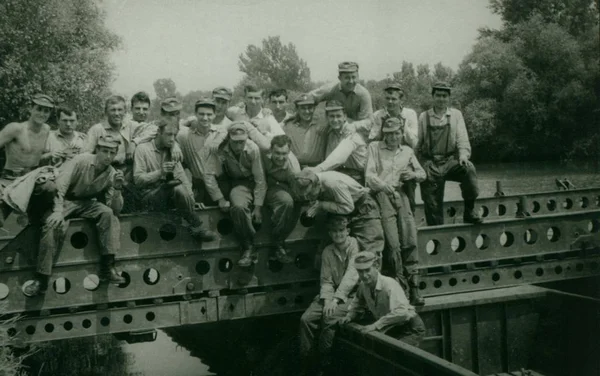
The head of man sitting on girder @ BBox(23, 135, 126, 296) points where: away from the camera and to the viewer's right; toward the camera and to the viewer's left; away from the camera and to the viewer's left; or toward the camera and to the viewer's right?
toward the camera and to the viewer's right

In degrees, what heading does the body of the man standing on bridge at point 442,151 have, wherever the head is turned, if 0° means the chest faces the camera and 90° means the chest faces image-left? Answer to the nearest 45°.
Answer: approximately 0°

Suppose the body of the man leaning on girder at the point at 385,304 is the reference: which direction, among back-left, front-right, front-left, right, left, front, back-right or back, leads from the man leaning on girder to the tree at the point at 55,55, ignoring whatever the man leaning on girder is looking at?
right

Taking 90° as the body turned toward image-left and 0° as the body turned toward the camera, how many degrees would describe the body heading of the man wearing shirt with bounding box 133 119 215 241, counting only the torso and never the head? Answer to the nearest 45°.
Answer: approximately 315°

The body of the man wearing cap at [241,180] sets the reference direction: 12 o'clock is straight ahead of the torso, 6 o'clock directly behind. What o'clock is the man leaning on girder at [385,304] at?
The man leaning on girder is roughly at 10 o'clock from the man wearing cap.

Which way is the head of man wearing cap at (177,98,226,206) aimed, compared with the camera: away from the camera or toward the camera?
toward the camera

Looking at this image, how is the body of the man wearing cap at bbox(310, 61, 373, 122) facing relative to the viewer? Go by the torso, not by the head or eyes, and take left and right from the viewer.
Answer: facing the viewer

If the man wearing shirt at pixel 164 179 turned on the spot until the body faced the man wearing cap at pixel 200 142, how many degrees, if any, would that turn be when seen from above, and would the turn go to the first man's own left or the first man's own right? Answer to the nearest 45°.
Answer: approximately 90° to the first man's own left

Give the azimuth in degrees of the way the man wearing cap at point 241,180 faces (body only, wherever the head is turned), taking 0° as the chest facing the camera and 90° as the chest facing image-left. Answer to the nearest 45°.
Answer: approximately 0°

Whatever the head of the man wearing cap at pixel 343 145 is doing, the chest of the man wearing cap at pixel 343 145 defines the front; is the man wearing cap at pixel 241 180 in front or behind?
in front

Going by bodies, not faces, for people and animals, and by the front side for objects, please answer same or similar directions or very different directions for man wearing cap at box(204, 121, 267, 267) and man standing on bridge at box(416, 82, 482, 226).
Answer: same or similar directions

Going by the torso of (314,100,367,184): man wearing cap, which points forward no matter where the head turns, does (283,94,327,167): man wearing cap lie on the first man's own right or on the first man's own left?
on the first man's own right

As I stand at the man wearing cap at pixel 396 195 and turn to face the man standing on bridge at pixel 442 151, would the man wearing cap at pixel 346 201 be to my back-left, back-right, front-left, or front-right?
back-left
